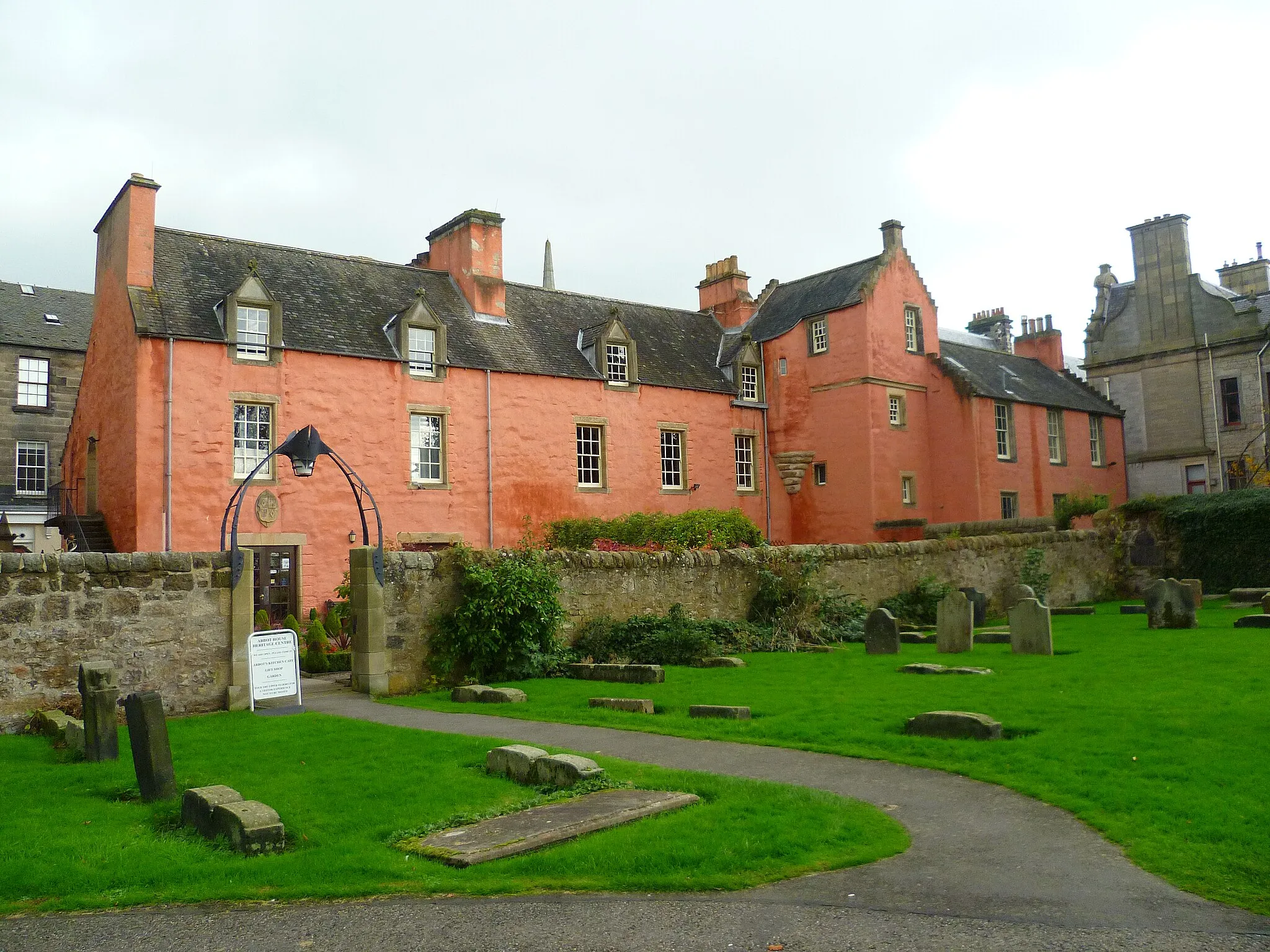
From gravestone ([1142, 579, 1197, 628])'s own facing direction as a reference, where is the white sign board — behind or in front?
in front

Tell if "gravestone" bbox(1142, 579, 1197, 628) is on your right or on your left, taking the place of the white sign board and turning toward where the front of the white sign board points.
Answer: on your left

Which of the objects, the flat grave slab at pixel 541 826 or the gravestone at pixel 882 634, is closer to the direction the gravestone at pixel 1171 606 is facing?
the flat grave slab

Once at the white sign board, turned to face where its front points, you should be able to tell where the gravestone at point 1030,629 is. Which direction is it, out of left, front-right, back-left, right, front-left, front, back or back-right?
left

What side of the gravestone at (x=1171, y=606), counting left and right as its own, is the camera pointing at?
front

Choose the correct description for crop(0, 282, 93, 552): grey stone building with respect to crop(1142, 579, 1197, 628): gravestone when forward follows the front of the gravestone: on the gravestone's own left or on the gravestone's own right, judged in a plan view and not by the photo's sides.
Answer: on the gravestone's own right

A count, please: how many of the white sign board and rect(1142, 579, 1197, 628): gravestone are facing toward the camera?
2

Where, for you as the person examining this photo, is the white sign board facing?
facing the viewer

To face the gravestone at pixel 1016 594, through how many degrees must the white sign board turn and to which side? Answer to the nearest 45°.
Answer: approximately 90° to its left

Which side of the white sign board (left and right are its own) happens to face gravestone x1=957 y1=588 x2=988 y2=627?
left

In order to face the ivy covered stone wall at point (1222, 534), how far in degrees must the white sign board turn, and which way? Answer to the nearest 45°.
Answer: approximately 90° to its left

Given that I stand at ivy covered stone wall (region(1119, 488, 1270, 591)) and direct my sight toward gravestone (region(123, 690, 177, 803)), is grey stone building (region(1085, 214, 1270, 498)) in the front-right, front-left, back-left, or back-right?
back-right

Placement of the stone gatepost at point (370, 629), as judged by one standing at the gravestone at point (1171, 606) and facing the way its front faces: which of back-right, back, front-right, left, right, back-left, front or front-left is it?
front-right

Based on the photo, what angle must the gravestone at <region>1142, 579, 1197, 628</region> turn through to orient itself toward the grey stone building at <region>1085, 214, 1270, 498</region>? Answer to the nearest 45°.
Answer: approximately 180°
